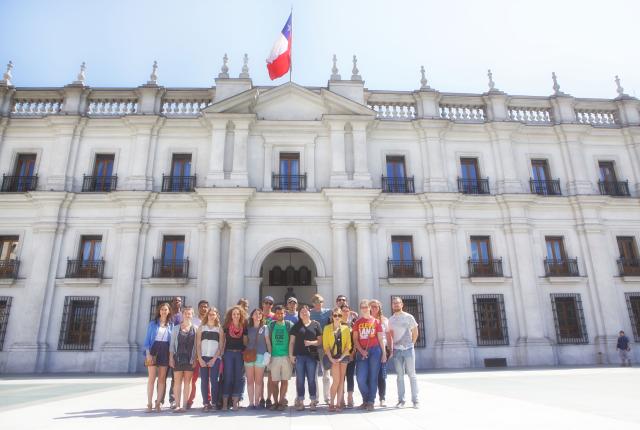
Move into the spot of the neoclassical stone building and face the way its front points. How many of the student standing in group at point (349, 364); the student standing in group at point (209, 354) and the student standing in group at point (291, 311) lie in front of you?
3

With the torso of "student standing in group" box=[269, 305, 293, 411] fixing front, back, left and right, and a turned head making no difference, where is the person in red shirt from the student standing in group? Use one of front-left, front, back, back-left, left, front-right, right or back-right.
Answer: left

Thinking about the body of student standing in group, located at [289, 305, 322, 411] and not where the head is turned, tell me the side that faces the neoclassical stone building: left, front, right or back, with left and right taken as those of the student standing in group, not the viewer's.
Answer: back

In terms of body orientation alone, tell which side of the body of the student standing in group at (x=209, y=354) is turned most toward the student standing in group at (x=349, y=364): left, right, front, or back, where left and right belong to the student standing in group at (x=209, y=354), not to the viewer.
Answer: left

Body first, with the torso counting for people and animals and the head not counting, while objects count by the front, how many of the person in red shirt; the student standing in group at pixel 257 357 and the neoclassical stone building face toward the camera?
3

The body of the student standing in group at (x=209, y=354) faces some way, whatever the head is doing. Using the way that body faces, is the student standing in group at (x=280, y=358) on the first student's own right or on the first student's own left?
on the first student's own left

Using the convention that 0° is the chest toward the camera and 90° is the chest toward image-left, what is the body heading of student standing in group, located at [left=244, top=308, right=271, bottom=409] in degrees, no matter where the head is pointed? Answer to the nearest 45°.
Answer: approximately 0°

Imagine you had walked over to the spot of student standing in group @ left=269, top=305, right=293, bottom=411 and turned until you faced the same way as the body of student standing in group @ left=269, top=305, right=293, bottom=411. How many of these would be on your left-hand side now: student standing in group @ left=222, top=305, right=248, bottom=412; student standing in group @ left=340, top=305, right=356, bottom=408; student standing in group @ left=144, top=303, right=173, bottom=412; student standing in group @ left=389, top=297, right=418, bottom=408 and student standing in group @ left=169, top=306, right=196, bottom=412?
2

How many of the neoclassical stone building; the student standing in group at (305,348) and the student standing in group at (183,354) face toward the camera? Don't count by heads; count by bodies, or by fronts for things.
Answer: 3
